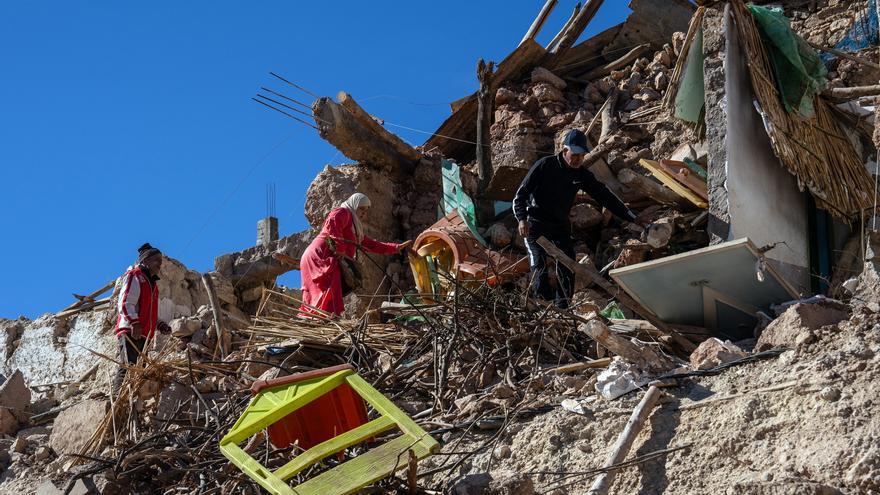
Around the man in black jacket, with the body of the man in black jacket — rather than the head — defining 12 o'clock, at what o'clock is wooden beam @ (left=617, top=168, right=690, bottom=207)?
The wooden beam is roughly at 9 o'clock from the man in black jacket.

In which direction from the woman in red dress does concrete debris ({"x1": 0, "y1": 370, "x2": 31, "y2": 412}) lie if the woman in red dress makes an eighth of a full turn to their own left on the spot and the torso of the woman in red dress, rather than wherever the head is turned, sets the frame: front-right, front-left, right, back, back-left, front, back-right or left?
back-left

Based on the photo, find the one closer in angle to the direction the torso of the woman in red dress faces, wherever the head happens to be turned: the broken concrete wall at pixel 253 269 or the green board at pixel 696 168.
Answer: the green board

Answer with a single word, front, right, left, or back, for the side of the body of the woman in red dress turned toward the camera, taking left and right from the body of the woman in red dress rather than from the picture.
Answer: right

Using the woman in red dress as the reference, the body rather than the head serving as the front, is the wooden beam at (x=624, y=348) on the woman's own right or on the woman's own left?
on the woman's own right

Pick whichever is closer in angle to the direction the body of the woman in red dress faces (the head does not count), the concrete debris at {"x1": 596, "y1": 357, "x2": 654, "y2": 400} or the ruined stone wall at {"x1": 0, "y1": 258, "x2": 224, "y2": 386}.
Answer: the concrete debris

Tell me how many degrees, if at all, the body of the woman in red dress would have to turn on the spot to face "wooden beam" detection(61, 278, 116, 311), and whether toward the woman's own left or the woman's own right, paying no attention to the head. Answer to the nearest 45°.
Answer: approximately 135° to the woman's own left

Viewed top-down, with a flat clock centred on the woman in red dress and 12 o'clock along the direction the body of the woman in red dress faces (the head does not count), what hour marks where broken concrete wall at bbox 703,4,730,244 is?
The broken concrete wall is roughly at 1 o'clock from the woman in red dress.
